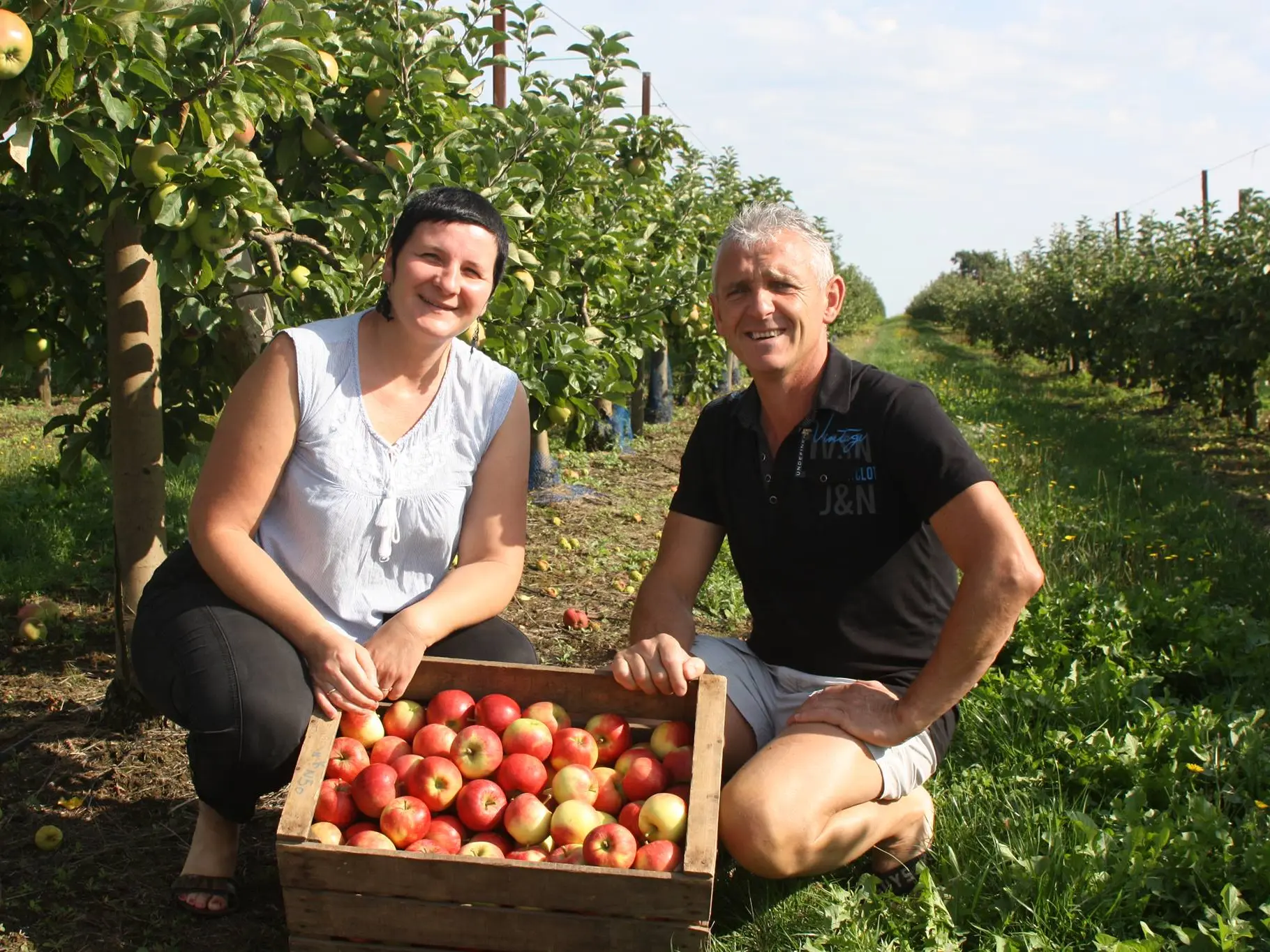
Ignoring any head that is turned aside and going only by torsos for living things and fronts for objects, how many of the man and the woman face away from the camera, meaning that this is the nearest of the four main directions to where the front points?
0

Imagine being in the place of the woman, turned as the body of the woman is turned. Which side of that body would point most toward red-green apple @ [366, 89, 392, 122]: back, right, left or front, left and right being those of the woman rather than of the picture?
back

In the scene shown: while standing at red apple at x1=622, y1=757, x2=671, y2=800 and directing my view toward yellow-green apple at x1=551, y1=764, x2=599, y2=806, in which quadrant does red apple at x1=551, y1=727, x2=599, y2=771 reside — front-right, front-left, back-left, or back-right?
front-right

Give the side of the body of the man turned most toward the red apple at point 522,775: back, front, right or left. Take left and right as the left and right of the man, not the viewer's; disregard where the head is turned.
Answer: front

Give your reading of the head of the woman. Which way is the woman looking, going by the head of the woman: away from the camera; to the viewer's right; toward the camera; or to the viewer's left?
toward the camera

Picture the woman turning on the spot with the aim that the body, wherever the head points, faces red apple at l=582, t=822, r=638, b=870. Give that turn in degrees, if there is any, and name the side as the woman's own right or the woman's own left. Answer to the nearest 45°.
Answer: approximately 45° to the woman's own left

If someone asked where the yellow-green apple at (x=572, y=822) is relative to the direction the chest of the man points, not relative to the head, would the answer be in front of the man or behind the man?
in front

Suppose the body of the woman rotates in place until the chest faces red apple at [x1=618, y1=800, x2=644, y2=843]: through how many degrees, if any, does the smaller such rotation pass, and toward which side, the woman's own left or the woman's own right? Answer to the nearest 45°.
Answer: approximately 45° to the woman's own left

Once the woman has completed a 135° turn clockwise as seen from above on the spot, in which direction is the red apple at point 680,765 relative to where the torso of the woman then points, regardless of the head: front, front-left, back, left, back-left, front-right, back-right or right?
back

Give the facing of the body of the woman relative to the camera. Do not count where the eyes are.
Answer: toward the camera

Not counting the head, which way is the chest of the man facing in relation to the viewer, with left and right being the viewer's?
facing the viewer and to the left of the viewer

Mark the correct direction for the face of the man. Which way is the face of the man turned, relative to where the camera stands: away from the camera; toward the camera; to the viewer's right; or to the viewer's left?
toward the camera
